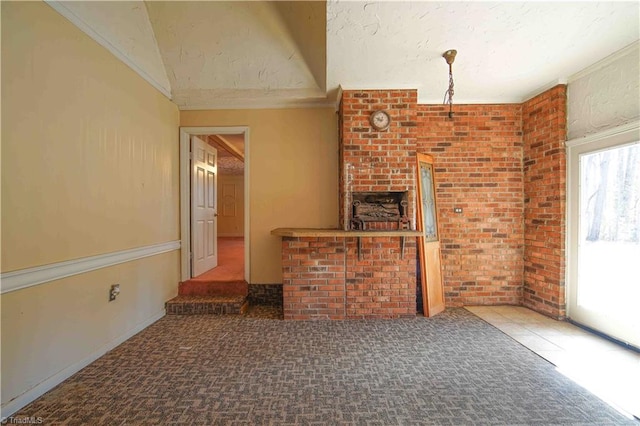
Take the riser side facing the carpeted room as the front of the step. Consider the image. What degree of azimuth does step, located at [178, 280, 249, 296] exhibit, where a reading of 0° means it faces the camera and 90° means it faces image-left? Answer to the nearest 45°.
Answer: approximately 0°

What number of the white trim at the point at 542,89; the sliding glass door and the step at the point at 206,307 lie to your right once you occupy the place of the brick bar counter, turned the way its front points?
1

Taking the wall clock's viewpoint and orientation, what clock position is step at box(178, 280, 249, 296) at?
The step is roughly at 3 o'clock from the wall clock.

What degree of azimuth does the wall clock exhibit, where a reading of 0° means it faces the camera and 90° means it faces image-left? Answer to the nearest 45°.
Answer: approximately 0°

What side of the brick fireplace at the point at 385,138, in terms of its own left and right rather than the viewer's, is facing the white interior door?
right
